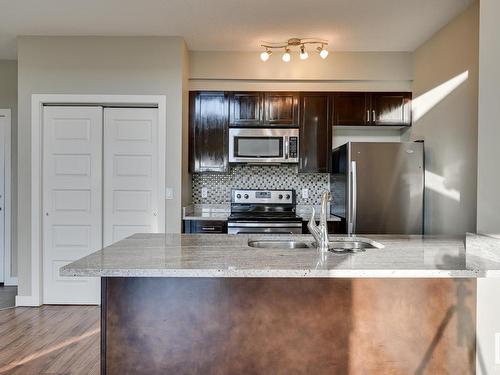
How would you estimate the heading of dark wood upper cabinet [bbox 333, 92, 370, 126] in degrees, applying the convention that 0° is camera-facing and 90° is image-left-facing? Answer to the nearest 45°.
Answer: approximately 0°

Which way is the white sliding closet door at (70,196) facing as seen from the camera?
toward the camera

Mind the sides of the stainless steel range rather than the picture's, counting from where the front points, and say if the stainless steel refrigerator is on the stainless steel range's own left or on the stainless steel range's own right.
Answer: on the stainless steel range's own left

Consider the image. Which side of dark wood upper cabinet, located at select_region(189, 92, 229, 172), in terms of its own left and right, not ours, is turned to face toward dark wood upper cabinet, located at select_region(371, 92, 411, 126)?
left

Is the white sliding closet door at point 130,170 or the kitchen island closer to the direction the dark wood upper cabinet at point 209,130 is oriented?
the kitchen island

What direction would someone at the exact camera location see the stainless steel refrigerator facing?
facing the viewer

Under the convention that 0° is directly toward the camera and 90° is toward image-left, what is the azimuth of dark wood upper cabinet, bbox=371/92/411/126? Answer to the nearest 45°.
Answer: approximately 0°
